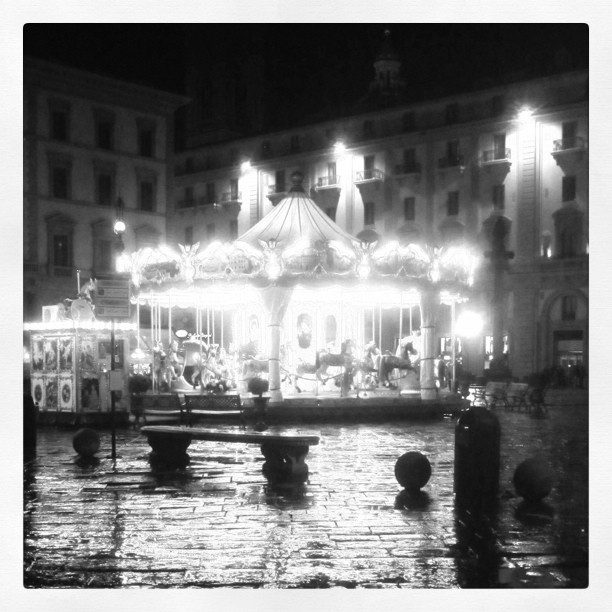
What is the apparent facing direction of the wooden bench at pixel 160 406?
toward the camera

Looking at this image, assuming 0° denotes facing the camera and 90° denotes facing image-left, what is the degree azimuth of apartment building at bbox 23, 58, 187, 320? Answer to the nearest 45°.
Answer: approximately 315°

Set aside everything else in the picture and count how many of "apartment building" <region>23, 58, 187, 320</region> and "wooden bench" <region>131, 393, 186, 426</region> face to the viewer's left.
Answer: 0

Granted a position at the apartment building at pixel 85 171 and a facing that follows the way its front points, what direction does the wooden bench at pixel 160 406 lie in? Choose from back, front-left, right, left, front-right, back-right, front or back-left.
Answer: front-right

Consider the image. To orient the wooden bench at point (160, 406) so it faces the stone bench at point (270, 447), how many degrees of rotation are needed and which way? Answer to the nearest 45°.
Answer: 0° — it already faces it

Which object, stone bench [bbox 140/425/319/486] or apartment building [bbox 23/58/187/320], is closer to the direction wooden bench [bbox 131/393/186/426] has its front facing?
the stone bench

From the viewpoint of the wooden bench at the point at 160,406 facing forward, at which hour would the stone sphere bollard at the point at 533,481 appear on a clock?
The stone sphere bollard is roughly at 11 o'clock from the wooden bench.

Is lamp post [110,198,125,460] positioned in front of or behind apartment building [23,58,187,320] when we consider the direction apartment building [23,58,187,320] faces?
in front

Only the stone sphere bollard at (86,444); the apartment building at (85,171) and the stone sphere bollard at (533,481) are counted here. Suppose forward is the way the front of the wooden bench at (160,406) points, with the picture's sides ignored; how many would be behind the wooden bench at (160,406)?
1

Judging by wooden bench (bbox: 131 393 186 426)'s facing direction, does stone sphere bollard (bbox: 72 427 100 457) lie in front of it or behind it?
in front

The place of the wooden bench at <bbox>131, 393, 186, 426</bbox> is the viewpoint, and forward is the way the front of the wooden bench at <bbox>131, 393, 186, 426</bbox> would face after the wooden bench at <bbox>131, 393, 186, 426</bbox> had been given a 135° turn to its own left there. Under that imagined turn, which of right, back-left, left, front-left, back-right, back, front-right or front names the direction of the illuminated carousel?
front

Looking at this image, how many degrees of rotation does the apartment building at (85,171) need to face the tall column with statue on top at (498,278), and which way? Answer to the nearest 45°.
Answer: approximately 45° to its left

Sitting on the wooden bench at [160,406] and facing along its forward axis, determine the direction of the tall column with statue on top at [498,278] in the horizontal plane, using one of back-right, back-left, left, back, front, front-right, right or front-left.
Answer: back-left

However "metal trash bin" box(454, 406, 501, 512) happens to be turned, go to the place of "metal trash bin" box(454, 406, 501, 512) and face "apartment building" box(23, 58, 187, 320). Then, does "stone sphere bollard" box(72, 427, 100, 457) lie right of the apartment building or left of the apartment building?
left

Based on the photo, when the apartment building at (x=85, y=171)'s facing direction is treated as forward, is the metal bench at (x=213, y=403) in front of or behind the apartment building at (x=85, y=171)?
in front

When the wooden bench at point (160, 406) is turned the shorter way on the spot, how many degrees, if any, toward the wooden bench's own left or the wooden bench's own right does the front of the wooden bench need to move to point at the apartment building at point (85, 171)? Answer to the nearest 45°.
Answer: approximately 180°
